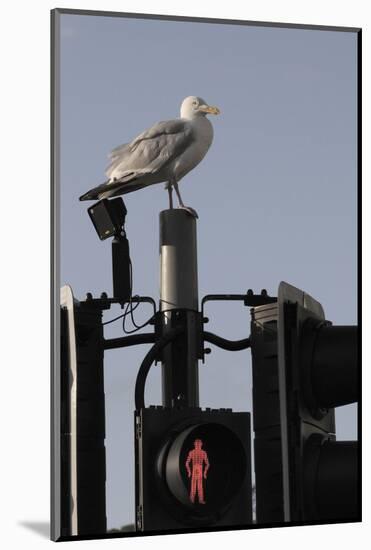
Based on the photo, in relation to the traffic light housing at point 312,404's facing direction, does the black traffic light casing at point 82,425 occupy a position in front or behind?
behind

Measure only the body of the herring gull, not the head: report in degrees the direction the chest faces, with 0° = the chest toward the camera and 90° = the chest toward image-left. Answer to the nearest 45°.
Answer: approximately 270°

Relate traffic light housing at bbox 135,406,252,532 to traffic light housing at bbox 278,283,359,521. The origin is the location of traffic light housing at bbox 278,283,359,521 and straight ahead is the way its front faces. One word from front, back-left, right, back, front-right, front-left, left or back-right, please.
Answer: back-right

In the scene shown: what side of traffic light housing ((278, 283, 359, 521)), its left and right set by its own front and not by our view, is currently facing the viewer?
right

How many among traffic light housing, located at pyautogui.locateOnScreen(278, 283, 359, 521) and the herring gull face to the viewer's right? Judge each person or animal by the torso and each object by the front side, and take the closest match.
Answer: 2

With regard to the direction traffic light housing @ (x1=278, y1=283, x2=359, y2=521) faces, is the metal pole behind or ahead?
behind
